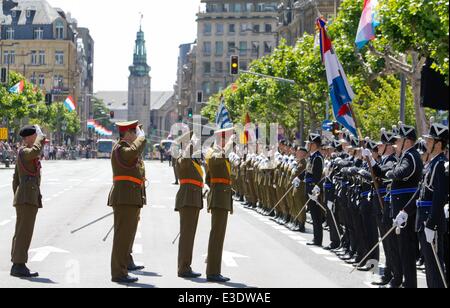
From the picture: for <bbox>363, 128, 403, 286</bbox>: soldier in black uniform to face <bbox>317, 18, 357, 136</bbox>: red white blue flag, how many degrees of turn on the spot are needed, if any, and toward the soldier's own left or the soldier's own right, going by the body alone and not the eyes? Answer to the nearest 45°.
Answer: approximately 90° to the soldier's own right

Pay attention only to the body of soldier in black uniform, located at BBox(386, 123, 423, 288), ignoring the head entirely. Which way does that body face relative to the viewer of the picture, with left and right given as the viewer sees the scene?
facing to the left of the viewer

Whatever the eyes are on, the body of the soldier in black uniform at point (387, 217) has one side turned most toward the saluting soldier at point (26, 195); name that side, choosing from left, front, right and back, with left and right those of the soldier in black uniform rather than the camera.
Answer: front

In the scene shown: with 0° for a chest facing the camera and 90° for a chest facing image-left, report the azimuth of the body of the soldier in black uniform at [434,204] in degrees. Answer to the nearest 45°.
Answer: approximately 90°

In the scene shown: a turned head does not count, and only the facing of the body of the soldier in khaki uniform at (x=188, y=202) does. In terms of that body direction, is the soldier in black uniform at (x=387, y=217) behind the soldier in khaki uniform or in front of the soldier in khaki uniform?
in front

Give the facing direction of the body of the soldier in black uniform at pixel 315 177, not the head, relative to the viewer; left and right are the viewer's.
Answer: facing to the left of the viewer

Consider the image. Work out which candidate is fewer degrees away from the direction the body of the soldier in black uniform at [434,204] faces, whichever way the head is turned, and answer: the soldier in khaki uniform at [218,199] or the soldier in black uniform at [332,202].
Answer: the soldier in khaki uniform

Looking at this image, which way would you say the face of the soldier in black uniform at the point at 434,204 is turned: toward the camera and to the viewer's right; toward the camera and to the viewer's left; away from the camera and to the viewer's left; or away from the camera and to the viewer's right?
toward the camera and to the viewer's left

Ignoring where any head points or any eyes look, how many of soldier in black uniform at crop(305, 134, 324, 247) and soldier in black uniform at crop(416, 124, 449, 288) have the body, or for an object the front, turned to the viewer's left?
2

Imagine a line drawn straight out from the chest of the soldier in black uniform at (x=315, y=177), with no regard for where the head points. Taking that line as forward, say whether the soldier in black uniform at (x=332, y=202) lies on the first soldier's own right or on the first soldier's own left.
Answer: on the first soldier's own left

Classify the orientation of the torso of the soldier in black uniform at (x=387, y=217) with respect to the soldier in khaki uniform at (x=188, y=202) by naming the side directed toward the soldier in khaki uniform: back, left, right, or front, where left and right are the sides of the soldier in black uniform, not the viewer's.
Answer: front

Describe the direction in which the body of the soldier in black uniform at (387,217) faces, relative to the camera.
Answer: to the viewer's left

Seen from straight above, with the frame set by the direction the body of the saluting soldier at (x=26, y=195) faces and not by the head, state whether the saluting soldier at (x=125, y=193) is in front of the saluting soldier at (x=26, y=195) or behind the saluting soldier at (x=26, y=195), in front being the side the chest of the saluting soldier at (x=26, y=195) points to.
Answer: in front

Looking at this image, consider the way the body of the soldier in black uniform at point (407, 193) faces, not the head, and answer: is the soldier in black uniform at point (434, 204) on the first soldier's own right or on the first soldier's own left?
on the first soldier's own left
